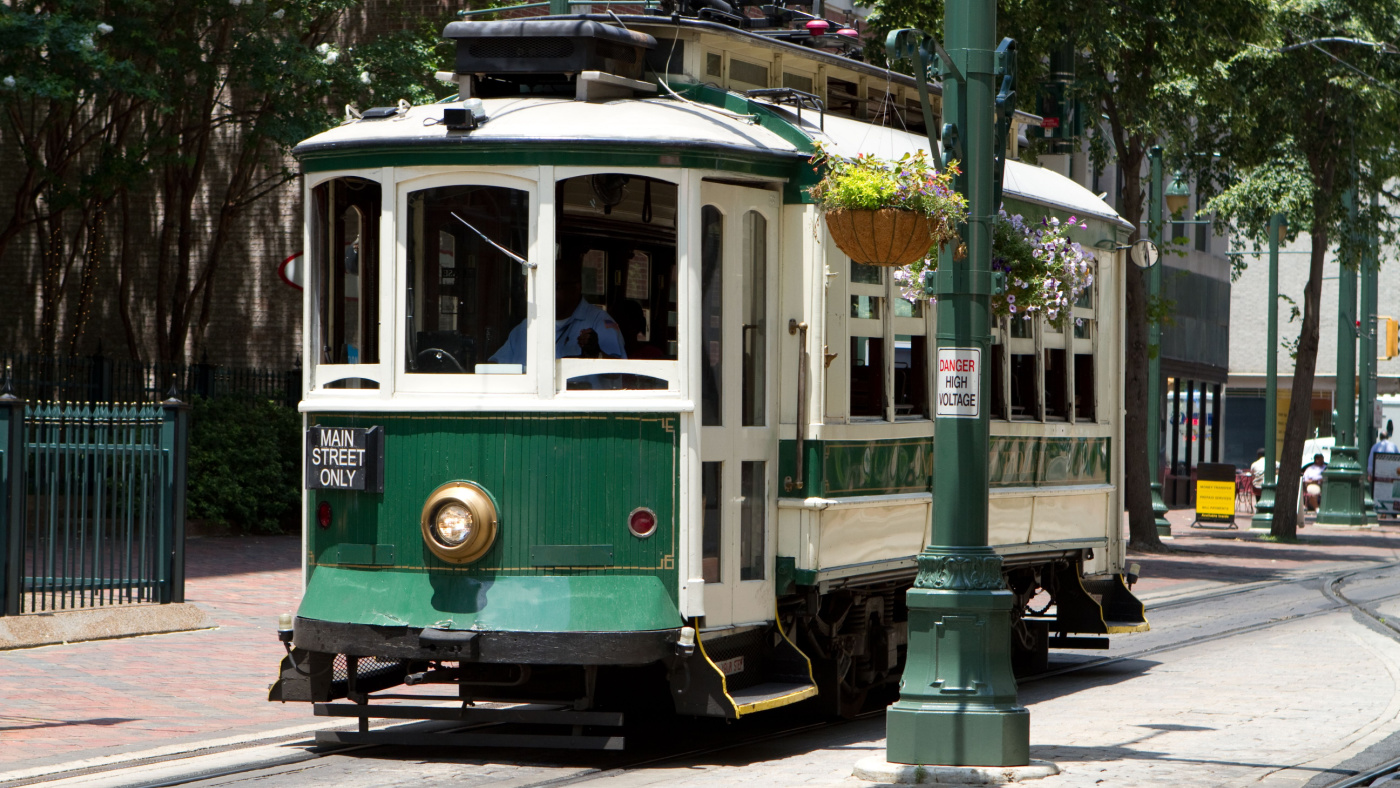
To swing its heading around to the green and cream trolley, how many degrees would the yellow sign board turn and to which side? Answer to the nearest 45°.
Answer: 0° — it already faces it

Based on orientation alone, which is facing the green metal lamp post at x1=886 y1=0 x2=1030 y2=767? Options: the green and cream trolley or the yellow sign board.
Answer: the yellow sign board

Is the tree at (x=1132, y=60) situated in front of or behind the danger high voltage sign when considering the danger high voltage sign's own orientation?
behind

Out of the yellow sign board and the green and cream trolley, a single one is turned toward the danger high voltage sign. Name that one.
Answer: the yellow sign board

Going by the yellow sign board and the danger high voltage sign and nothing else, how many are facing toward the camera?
2

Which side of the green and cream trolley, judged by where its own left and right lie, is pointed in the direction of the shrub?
right

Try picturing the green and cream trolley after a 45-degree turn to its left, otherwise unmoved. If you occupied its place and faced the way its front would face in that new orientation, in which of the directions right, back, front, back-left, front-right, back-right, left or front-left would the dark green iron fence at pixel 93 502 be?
back-right

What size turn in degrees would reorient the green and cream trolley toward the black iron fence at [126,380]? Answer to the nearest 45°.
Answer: approximately 90° to its right

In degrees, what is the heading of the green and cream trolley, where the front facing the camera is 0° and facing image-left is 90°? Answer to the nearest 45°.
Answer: approximately 45°

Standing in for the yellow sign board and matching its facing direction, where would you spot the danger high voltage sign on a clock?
The danger high voltage sign is roughly at 12 o'clock from the yellow sign board.

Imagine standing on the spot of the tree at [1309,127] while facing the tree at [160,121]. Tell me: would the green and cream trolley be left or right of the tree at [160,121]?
left

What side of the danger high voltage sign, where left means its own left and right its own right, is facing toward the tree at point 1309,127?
back
